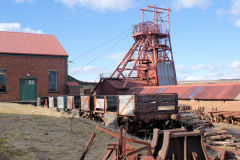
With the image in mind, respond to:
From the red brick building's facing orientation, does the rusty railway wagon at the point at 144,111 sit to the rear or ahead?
ahead

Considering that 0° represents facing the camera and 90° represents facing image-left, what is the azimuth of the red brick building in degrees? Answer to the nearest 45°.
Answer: approximately 0°
